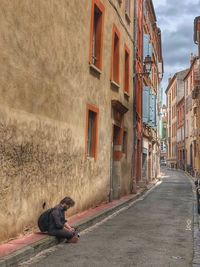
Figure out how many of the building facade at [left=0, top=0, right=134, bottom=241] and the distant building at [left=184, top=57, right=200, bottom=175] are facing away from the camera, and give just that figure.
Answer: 0

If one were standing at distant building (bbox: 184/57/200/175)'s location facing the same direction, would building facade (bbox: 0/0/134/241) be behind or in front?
in front

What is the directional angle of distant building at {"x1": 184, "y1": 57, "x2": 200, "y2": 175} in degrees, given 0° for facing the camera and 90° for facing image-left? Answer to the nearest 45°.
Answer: approximately 45°

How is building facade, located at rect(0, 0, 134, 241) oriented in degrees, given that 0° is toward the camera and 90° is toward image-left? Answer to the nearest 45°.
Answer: approximately 315°

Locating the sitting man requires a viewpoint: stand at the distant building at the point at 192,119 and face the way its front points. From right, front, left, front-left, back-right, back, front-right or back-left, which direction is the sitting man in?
front-left

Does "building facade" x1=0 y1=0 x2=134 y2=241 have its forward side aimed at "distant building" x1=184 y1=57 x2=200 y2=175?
no
